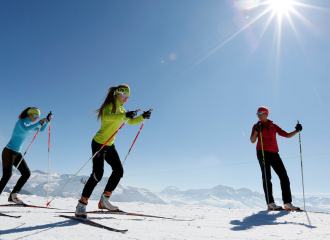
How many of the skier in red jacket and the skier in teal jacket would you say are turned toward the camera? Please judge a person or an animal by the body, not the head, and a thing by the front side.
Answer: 1

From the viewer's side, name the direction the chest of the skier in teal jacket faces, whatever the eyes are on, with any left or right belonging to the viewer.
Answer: facing to the right of the viewer

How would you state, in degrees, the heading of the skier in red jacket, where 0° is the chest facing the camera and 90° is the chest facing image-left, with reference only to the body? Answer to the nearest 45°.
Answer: approximately 0°

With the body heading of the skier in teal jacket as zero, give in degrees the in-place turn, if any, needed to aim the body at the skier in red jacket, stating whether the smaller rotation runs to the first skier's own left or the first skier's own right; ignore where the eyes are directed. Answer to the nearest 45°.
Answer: approximately 45° to the first skier's own right

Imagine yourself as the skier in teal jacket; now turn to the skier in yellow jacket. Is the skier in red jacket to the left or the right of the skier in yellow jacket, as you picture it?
left

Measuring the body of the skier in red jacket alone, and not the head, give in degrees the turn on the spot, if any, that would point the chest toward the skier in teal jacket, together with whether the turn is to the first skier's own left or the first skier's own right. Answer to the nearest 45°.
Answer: approximately 45° to the first skier's own right
